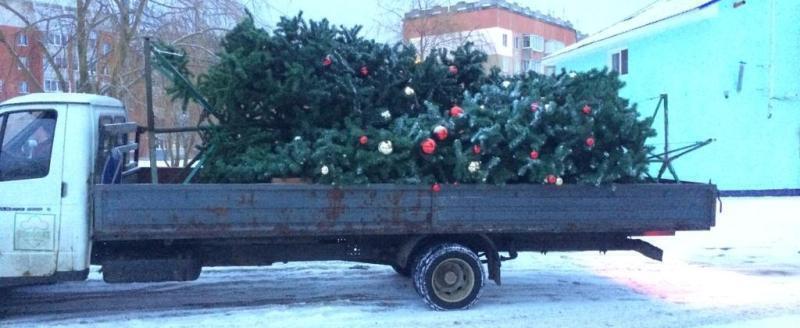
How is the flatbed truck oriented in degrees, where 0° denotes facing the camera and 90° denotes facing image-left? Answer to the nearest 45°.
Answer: approximately 90°

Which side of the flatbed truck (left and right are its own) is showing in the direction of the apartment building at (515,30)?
right
